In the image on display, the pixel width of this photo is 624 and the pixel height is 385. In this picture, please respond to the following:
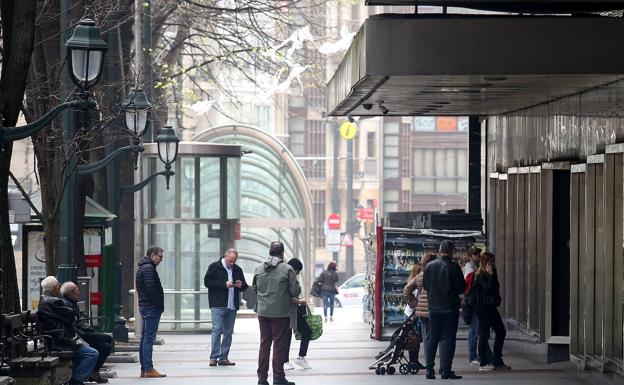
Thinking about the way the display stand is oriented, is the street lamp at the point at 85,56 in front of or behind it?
in front

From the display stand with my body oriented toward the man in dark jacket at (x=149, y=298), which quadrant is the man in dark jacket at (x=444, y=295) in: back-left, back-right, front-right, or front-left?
front-left

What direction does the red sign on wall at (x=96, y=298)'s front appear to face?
toward the camera

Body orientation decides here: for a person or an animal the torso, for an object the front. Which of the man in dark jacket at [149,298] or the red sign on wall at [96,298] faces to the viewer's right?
the man in dark jacket

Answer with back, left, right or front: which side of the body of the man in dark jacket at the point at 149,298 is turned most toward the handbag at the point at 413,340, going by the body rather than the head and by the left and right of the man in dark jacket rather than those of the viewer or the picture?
front

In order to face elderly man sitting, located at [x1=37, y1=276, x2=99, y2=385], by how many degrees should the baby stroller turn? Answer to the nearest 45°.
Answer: approximately 45° to its left

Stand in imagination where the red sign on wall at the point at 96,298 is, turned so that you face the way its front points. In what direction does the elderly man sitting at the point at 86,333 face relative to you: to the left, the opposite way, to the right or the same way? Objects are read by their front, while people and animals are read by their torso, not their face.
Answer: to the left

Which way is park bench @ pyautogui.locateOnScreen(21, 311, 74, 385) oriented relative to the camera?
to the viewer's right

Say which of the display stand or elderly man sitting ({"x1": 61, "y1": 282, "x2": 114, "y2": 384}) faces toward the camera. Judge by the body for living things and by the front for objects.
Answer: the display stand

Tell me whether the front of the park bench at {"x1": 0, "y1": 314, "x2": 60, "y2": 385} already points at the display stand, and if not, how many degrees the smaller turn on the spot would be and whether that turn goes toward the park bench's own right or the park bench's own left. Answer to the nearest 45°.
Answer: approximately 45° to the park bench's own left

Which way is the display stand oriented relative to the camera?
toward the camera

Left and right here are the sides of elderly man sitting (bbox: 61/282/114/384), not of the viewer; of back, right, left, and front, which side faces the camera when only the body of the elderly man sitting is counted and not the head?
right
